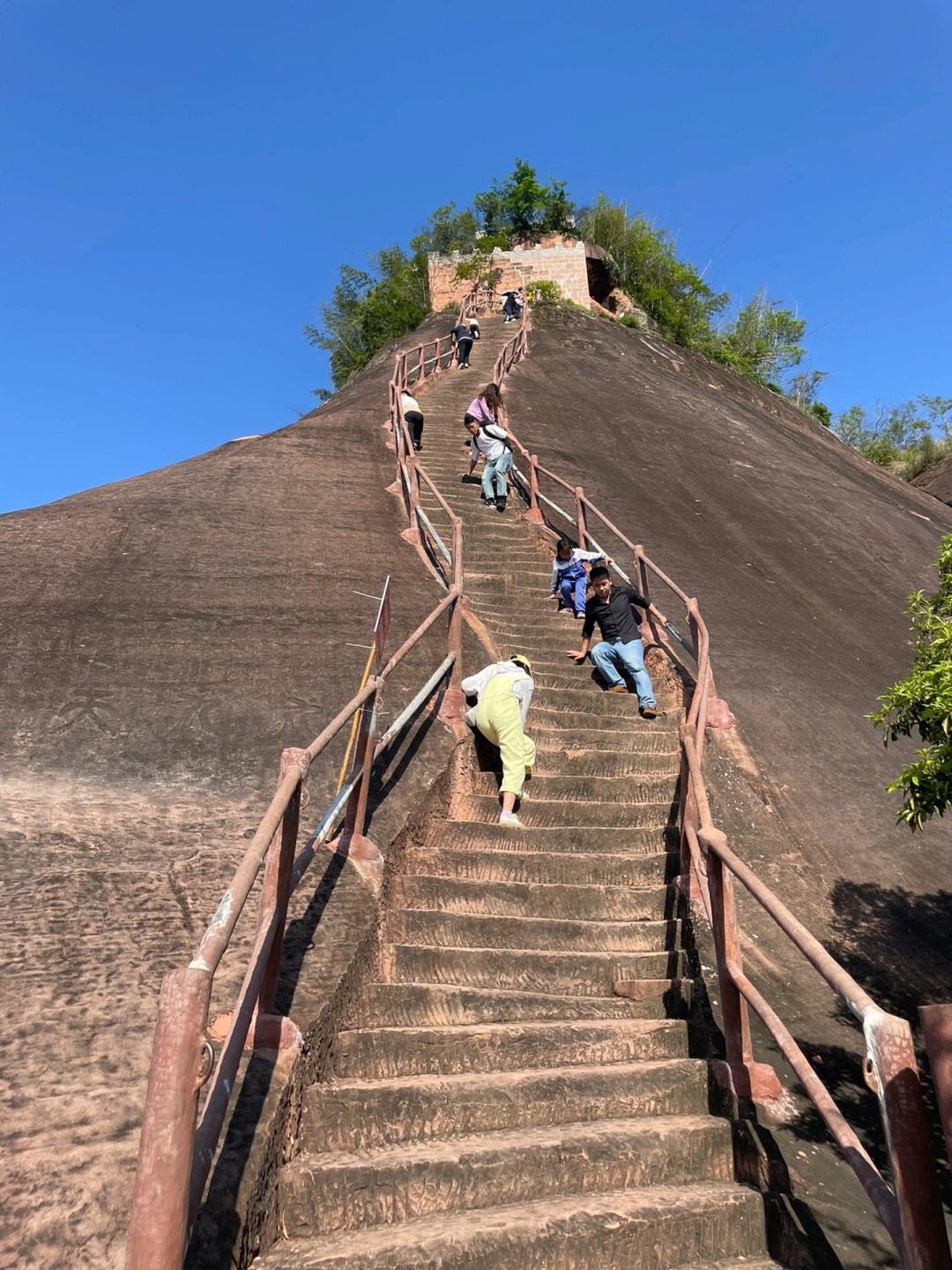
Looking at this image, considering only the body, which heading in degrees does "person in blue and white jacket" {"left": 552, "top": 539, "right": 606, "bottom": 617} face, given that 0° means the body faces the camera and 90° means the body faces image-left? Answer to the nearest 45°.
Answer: approximately 0°

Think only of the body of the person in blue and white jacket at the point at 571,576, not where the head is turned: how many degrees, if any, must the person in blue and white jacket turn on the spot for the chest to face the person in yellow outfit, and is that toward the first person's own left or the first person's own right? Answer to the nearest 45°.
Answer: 0° — they already face them
